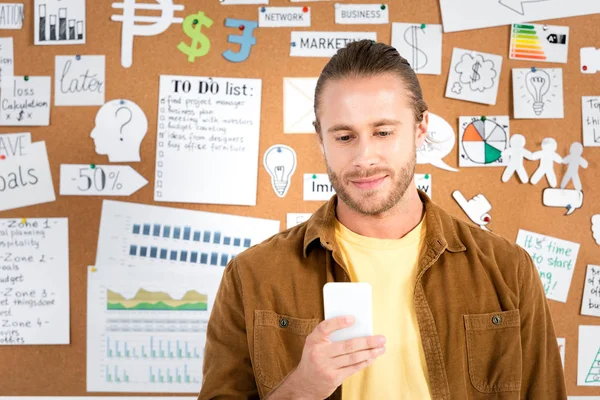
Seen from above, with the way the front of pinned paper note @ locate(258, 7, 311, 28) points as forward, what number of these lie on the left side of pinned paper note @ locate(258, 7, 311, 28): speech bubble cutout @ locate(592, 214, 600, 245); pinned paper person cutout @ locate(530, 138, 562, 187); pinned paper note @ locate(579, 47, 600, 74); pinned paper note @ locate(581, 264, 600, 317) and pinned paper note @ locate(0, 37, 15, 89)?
4

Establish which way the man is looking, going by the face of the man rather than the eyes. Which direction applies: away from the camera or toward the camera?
toward the camera

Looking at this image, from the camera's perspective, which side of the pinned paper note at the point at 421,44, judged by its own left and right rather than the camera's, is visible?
front

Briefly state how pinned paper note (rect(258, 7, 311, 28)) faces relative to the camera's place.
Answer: facing the viewer

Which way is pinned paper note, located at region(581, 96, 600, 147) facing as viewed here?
toward the camera

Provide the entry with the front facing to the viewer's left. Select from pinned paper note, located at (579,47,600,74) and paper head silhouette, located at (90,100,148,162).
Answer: the paper head silhouette

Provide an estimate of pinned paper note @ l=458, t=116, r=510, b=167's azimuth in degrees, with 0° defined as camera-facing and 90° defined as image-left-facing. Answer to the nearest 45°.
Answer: approximately 0°

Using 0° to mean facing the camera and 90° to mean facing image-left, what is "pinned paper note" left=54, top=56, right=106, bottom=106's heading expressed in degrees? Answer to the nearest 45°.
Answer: approximately 0°
